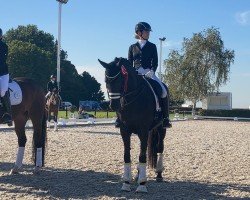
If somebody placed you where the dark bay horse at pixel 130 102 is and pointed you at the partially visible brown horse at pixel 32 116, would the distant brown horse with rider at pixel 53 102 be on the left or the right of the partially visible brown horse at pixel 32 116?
right

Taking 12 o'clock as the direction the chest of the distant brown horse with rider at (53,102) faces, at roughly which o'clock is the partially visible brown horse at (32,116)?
the partially visible brown horse at (32,116) is roughly at 12 o'clock from the distant brown horse with rider at (53,102).

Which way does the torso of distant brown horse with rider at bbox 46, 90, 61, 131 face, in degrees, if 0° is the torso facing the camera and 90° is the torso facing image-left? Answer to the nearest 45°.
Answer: approximately 0°

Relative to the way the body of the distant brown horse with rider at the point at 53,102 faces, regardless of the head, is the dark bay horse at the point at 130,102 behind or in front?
in front
